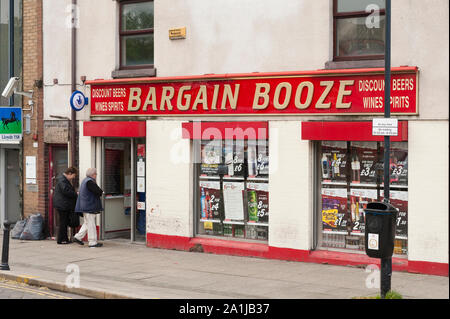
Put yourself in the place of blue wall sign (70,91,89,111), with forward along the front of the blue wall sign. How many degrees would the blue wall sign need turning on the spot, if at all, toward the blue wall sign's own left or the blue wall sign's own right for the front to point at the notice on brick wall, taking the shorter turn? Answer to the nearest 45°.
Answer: approximately 90° to the blue wall sign's own right

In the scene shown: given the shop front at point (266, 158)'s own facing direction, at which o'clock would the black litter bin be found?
The black litter bin is roughly at 10 o'clock from the shop front.

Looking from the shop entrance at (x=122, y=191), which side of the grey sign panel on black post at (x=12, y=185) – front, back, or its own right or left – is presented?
left

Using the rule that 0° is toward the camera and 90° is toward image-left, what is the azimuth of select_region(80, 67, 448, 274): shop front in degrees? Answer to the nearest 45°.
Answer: approximately 45°
